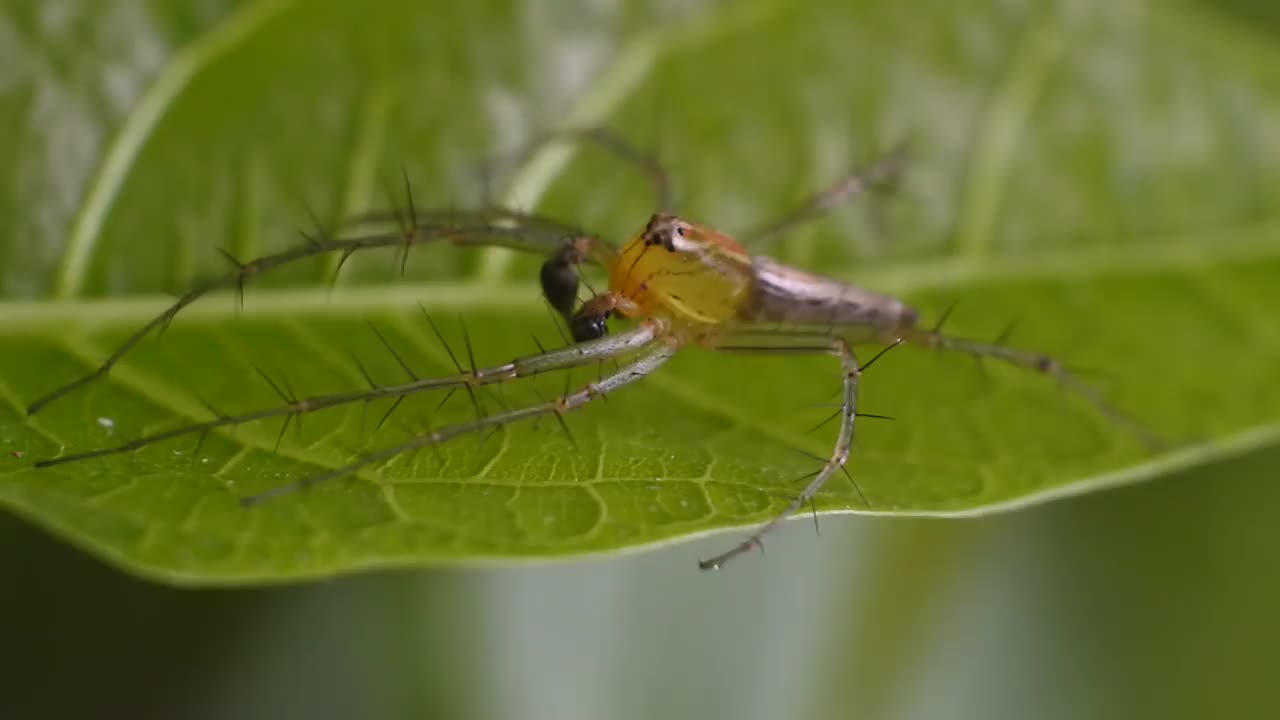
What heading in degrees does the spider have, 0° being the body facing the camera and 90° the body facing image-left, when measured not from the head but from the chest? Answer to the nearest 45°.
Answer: approximately 90°
